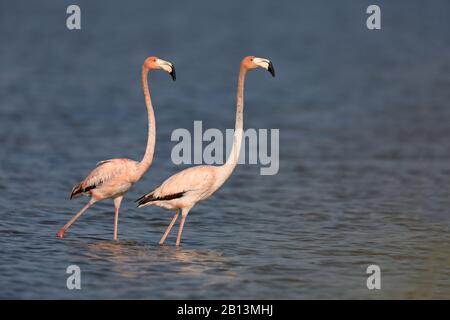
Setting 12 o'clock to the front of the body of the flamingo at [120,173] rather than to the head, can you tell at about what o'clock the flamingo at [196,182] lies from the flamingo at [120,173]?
the flamingo at [196,182] is roughly at 1 o'clock from the flamingo at [120,173].

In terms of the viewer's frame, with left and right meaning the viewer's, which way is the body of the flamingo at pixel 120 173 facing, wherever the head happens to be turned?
facing to the right of the viewer

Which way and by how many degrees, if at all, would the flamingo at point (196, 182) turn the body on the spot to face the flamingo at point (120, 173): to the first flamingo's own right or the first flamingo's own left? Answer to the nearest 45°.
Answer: approximately 180°

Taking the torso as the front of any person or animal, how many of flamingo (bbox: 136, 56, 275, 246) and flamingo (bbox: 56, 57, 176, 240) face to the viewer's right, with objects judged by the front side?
2

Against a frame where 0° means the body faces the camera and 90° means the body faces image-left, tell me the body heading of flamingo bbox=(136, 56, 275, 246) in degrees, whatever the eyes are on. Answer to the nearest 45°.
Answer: approximately 270°
